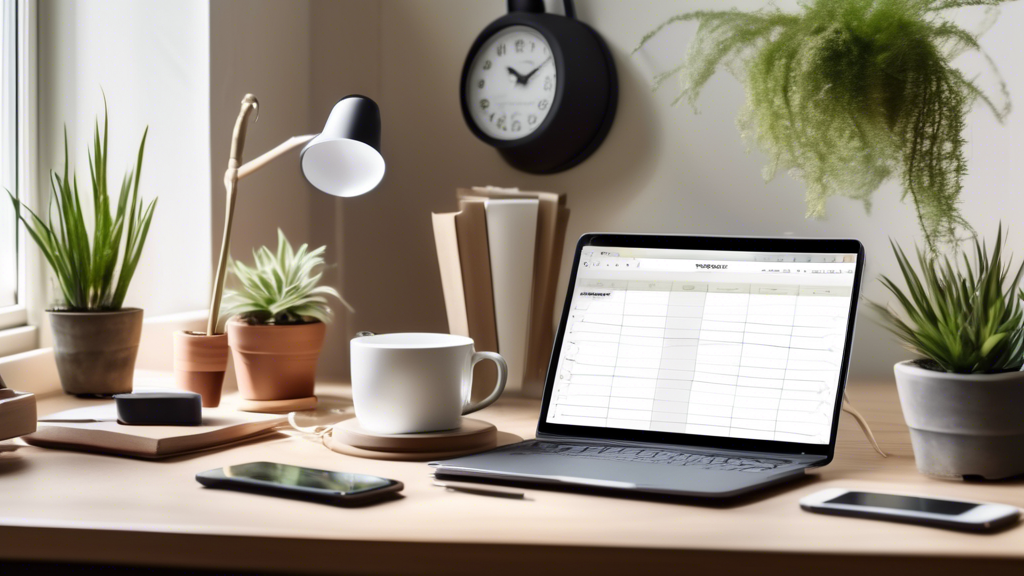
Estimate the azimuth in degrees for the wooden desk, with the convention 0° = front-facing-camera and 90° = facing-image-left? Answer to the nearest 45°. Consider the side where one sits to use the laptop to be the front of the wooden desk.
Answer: approximately 0°

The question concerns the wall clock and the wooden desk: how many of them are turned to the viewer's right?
0

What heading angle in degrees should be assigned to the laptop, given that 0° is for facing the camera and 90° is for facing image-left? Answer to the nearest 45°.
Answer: approximately 45°

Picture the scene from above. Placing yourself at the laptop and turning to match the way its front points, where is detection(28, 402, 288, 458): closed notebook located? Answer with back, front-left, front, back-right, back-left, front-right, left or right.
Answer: front-right
